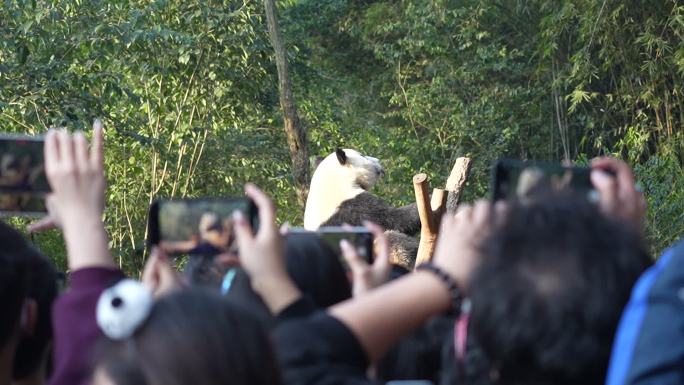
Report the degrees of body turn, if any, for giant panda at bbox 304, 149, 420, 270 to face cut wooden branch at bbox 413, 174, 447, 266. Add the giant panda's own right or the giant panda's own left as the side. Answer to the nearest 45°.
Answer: approximately 45° to the giant panda's own right

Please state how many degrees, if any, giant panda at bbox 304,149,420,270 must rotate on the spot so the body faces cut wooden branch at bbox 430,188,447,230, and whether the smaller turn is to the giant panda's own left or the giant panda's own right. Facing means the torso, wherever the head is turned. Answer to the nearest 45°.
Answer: approximately 45° to the giant panda's own right

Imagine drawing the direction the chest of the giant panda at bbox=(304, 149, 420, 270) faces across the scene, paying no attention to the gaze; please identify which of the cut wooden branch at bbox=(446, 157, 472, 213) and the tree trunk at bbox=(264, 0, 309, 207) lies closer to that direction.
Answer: the cut wooden branch

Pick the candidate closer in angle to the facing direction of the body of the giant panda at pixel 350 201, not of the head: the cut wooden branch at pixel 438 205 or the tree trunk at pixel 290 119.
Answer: the cut wooden branch

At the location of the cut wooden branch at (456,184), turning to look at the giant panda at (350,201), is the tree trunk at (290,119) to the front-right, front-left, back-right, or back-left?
front-right

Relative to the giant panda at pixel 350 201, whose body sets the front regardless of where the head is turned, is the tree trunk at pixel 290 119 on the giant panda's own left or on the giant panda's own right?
on the giant panda's own left

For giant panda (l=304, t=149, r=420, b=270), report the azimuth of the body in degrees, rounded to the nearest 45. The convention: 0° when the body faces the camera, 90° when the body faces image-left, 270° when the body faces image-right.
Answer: approximately 270°

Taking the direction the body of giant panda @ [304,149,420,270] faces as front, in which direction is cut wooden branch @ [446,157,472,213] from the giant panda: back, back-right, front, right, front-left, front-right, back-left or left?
front
